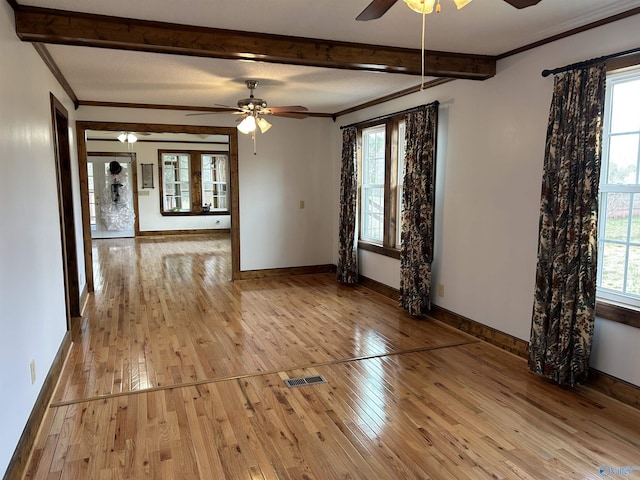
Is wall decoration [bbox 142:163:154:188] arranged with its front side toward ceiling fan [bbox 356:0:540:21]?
yes

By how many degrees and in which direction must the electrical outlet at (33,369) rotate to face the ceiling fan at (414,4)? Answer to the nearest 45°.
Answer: approximately 45° to its right

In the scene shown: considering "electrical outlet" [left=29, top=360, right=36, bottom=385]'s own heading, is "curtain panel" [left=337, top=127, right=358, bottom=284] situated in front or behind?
in front

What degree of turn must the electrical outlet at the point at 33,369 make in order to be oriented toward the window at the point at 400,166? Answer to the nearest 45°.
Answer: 0° — it already faces it

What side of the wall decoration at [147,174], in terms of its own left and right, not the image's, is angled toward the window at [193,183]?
left

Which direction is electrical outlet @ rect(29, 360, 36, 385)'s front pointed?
to the viewer's right

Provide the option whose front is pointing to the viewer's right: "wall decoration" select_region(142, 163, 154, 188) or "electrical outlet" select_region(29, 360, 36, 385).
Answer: the electrical outlet

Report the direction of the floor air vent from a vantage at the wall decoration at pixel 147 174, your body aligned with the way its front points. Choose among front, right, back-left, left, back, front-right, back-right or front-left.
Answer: front

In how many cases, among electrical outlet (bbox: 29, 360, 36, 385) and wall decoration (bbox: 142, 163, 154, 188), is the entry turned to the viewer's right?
1

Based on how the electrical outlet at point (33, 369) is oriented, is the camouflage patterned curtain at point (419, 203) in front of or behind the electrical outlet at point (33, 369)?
in front

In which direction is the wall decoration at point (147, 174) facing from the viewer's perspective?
toward the camera

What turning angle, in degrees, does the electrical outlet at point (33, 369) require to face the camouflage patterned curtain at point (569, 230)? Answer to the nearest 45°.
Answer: approximately 45° to its right

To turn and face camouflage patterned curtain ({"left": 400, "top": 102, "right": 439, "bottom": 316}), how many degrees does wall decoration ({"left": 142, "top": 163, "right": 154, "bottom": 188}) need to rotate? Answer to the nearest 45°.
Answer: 0° — it already faces it

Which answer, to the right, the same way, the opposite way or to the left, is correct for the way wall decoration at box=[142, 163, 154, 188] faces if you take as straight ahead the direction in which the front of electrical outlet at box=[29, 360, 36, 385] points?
to the right

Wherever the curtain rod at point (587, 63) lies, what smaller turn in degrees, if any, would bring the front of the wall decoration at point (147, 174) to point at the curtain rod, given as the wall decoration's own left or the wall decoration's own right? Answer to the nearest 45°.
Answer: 0° — it already faces it
